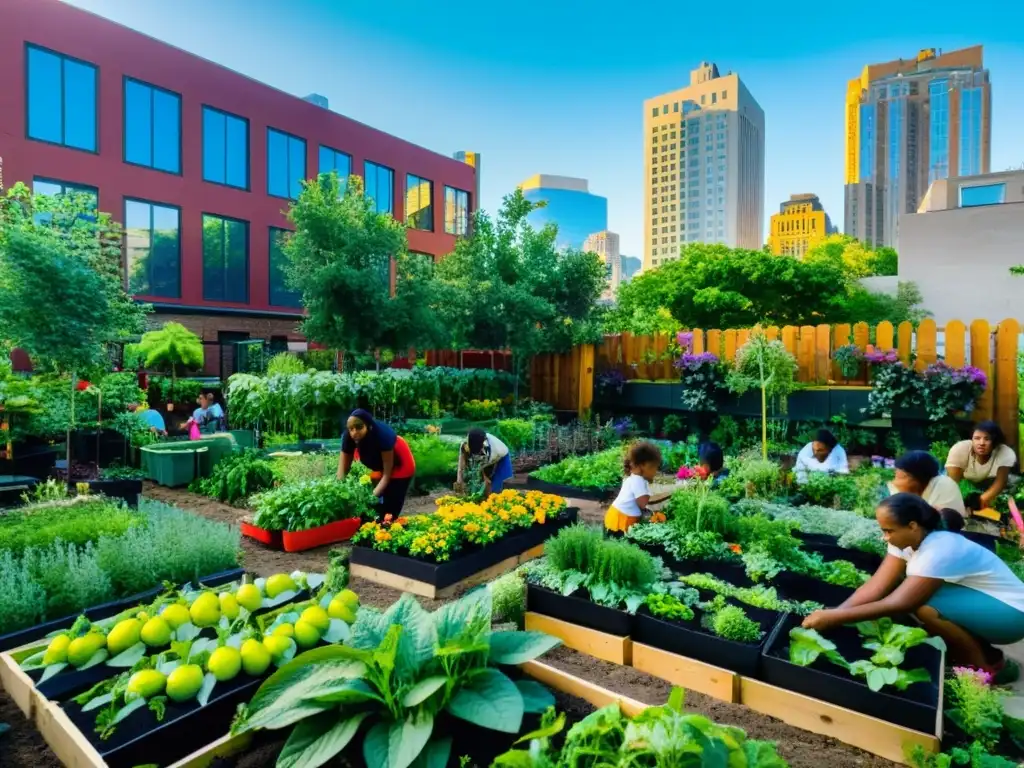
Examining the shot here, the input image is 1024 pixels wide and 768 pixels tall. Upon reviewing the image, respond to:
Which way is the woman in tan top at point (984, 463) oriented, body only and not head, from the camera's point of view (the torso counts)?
toward the camera

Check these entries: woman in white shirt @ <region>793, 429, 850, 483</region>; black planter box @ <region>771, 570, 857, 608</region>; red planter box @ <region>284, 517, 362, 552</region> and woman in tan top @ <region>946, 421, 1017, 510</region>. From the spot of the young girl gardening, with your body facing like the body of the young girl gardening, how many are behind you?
1

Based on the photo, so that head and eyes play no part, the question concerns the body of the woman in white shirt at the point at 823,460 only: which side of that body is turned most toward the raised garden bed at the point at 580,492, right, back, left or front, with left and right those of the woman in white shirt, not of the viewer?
right

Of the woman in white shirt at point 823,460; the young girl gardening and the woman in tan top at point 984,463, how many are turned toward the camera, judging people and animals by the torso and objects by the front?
2

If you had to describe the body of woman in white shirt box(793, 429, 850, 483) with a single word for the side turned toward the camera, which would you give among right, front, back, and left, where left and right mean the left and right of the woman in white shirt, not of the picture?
front

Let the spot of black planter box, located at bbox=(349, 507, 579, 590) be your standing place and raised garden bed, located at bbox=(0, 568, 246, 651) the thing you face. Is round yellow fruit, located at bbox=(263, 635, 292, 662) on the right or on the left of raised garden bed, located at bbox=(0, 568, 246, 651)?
left

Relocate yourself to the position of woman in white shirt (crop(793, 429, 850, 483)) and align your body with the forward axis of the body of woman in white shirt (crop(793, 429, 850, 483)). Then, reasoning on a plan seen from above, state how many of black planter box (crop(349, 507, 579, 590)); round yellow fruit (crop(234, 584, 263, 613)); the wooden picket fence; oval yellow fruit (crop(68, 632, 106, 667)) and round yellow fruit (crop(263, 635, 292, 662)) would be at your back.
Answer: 1

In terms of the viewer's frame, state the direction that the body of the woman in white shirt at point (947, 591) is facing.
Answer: to the viewer's left

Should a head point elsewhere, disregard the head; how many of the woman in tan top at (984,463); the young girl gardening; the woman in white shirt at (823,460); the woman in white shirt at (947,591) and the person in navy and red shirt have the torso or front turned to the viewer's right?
1

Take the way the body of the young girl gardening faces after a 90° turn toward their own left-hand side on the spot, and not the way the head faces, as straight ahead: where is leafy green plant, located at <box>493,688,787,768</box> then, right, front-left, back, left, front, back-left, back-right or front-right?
back

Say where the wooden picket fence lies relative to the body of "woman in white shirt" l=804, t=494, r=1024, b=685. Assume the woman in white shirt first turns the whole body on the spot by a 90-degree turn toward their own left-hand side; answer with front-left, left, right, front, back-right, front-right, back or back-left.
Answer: back

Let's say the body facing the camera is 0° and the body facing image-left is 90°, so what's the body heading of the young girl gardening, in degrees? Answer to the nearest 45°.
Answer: approximately 270°

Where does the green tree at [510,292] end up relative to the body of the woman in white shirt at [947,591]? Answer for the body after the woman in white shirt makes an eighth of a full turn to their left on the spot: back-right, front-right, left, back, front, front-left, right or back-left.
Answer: right
